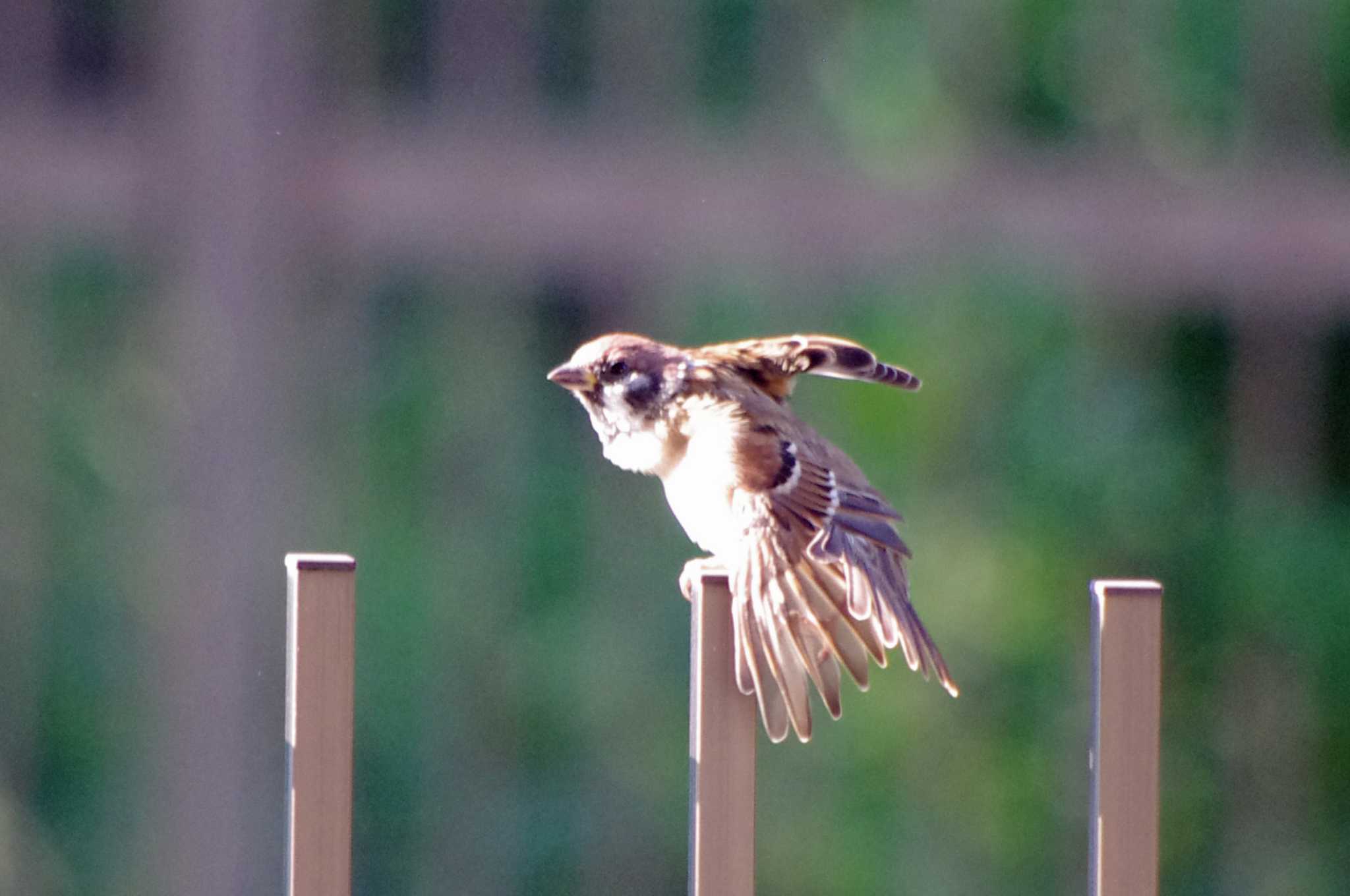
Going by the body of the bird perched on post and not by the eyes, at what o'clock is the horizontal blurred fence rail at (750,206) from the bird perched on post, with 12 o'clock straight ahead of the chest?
The horizontal blurred fence rail is roughly at 3 o'clock from the bird perched on post.

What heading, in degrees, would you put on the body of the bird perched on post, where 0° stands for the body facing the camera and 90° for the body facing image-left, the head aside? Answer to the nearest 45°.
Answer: approximately 90°
